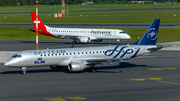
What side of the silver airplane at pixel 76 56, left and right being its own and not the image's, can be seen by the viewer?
left
